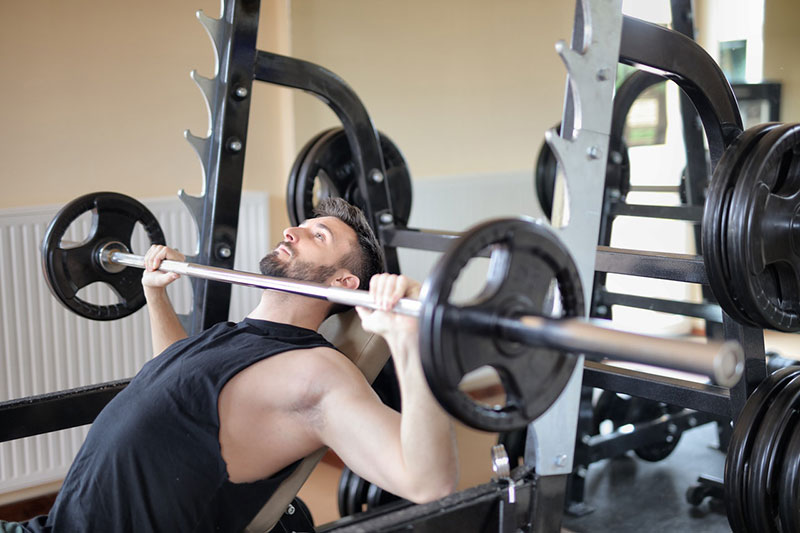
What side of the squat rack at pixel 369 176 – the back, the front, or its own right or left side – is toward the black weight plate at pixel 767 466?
left

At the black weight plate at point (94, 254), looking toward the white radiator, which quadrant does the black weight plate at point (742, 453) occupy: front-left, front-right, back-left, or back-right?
back-right

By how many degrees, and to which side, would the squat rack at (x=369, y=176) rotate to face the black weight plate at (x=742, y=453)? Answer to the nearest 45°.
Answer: approximately 90° to its left

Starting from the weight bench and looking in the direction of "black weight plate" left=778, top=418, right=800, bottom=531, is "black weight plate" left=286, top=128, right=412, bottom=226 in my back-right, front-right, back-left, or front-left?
back-left

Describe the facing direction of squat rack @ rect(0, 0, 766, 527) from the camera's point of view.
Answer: facing the viewer and to the left of the viewer

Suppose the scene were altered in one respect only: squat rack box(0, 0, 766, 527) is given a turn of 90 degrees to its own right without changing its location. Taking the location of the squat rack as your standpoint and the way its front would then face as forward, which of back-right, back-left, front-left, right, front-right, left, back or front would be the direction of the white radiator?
front
